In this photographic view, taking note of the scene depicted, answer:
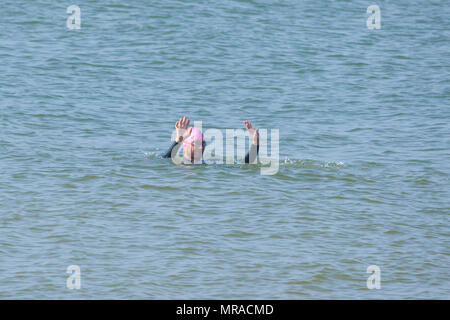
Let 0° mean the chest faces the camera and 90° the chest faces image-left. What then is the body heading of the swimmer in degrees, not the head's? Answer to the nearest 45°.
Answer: approximately 0°
